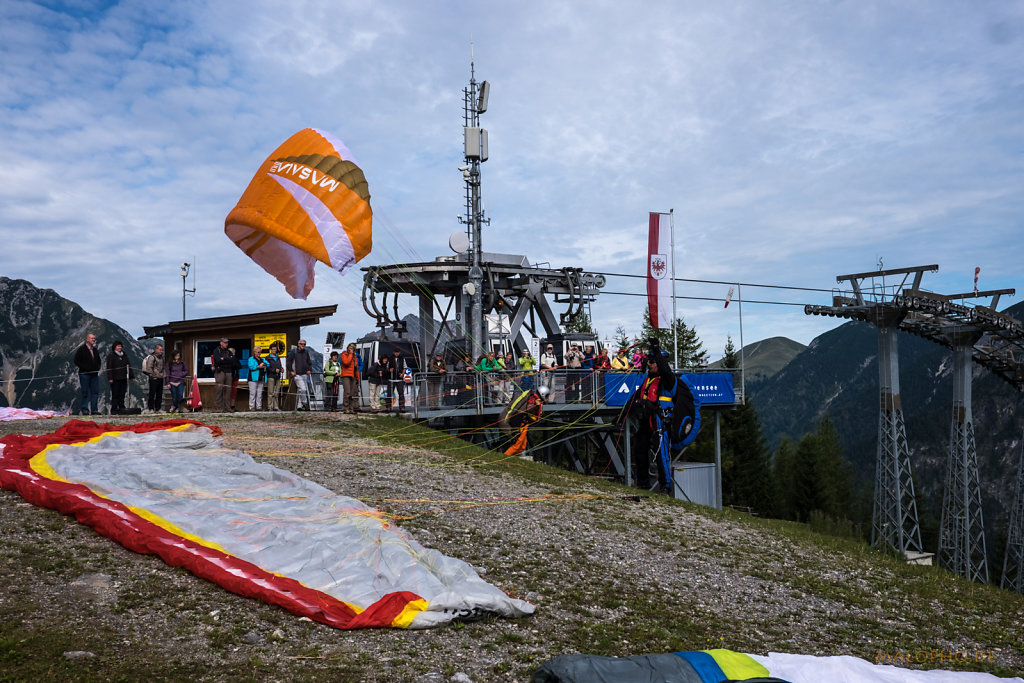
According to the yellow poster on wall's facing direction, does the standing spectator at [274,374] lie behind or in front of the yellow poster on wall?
in front

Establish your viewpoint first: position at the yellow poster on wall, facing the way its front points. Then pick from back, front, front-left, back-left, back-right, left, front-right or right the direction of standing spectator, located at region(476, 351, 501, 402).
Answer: front-left

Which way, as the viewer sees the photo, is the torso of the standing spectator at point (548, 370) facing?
toward the camera

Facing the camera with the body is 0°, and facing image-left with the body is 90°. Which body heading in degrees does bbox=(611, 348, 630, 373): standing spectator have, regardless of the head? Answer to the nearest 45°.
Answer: approximately 0°

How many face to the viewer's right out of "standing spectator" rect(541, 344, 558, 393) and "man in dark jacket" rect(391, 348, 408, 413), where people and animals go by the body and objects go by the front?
0

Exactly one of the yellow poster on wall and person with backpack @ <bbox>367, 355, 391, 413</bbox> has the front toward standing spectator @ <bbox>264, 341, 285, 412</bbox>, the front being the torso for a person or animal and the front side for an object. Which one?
the yellow poster on wall

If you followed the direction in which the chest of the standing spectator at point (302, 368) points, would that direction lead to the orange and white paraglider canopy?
yes

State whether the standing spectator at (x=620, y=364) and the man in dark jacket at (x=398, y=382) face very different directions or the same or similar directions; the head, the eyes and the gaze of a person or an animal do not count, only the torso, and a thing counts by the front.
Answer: same or similar directions

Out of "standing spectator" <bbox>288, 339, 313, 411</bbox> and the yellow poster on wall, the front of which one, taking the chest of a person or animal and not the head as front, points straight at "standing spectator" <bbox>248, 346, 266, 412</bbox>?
the yellow poster on wall

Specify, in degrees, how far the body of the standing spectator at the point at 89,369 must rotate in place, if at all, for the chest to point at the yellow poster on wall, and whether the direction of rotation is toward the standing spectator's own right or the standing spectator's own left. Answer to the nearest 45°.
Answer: approximately 90° to the standing spectator's own left

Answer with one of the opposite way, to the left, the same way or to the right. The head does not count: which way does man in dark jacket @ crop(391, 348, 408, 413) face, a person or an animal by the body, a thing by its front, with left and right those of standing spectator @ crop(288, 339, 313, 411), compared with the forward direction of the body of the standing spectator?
the same way

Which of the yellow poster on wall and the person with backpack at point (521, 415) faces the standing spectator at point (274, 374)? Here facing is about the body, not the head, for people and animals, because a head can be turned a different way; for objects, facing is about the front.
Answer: the yellow poster on wall

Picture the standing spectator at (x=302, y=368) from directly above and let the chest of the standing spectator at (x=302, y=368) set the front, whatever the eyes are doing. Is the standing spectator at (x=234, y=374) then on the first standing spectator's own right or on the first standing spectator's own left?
on the first standing spectator's own right

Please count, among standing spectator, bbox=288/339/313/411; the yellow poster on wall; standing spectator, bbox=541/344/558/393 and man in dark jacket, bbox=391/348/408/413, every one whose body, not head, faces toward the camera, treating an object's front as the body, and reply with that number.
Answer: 4

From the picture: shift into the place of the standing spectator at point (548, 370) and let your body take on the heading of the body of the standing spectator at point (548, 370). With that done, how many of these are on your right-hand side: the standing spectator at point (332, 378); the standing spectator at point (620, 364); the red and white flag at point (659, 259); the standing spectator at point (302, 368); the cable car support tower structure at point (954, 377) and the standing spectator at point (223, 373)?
3

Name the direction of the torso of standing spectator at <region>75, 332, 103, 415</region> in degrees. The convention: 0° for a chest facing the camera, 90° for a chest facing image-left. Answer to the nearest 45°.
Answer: approximately 315°

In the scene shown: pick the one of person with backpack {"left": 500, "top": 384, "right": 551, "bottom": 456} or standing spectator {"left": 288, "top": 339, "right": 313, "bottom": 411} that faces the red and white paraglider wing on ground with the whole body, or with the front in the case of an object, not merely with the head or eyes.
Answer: the standing spectator

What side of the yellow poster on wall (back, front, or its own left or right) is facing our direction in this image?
front

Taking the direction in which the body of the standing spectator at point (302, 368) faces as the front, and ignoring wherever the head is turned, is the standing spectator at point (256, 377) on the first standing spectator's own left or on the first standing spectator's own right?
on the first standing spectator's own right
